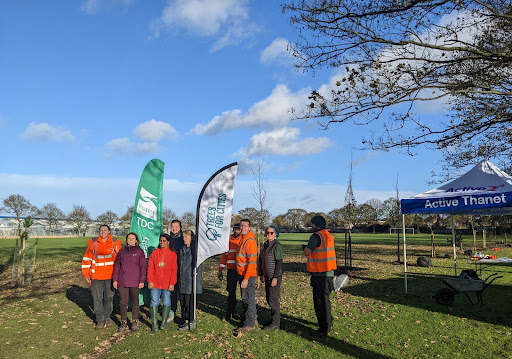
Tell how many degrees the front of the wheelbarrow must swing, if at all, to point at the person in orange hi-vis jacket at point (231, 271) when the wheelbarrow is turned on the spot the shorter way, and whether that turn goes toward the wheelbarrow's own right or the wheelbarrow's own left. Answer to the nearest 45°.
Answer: approximately 45° to the wheelbarrow's own left

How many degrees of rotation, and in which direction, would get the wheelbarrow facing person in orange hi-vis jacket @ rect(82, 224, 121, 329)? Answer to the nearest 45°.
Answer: approximately 45° to its left

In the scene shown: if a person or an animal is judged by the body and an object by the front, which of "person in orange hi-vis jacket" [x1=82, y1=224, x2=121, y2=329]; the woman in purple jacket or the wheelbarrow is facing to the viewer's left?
the wheelbarrow

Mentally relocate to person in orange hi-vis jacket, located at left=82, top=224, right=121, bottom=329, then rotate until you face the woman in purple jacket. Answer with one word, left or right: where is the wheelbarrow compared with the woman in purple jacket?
left

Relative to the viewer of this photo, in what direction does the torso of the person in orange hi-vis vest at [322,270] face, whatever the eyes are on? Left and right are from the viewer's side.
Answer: facing away from the viewer and to the left of the viewer

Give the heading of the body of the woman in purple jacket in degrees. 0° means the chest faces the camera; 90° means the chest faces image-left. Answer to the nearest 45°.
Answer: approximately 0°

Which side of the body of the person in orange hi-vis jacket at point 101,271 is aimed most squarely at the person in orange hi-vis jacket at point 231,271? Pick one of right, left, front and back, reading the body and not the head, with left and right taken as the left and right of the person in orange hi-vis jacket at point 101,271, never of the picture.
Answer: left

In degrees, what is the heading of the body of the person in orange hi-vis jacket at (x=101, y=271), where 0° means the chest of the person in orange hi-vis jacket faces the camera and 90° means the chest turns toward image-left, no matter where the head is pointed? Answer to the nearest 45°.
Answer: approximately 0°

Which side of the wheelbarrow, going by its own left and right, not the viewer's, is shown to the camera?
left
